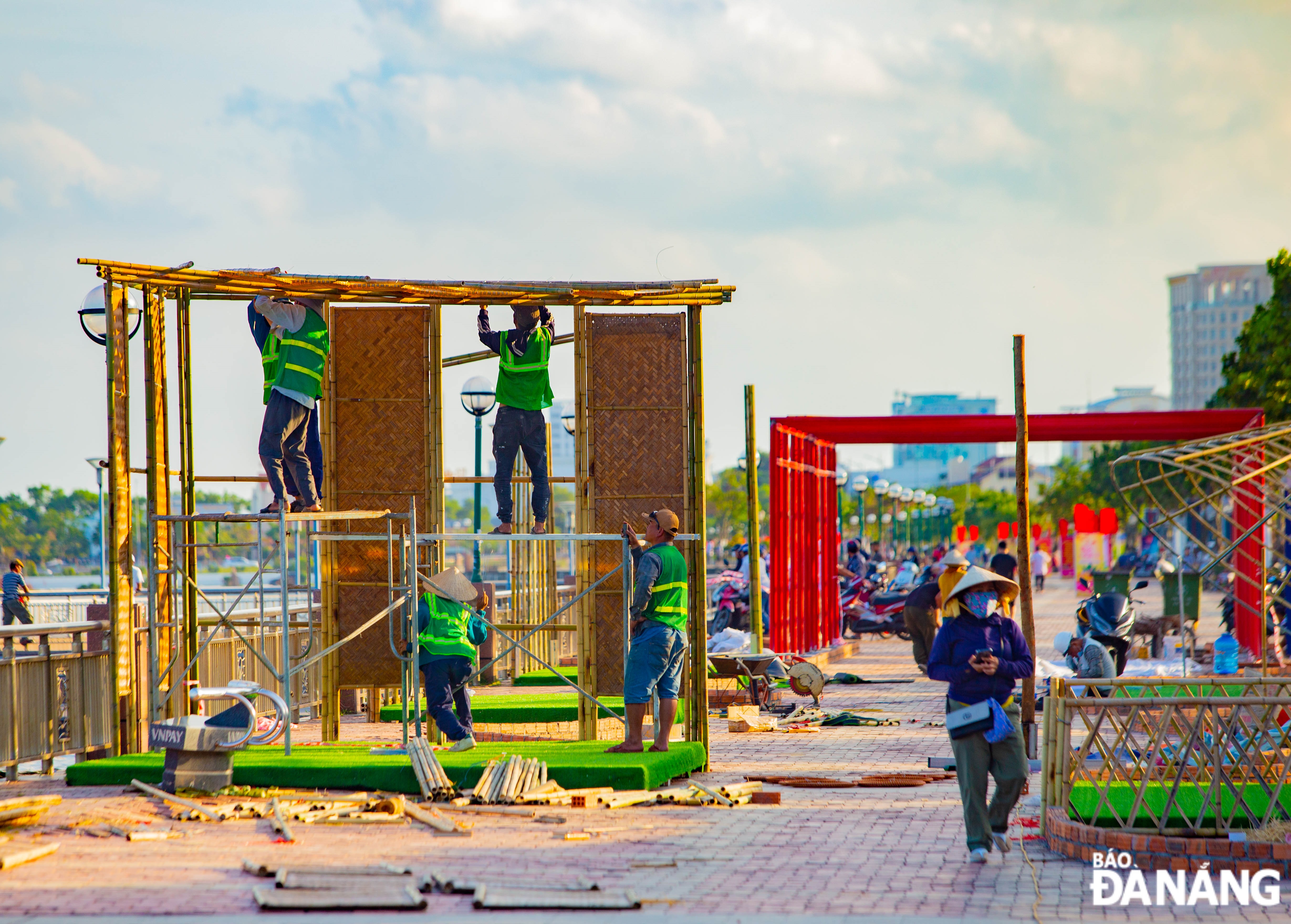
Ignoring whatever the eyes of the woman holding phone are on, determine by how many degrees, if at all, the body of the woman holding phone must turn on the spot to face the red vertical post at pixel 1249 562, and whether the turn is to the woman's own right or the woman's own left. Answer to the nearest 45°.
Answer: approximately 180°

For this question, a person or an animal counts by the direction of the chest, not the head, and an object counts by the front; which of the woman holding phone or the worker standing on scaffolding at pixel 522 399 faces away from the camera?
the worker standing on scaffolding

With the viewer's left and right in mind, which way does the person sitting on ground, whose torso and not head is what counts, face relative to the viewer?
facing to the left of the viewer

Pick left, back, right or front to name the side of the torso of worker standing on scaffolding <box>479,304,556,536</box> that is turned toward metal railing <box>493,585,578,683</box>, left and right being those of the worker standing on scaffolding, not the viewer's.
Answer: front

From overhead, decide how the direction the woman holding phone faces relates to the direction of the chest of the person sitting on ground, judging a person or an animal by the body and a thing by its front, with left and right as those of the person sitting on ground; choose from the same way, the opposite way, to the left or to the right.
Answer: to the left

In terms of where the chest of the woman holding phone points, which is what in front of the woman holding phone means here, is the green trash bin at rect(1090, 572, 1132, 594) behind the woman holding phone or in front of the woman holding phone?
behind

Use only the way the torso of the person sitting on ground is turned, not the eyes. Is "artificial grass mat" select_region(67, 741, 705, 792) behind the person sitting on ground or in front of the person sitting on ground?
in front

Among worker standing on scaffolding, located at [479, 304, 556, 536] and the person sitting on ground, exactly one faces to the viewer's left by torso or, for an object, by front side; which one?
the person sitting on ground

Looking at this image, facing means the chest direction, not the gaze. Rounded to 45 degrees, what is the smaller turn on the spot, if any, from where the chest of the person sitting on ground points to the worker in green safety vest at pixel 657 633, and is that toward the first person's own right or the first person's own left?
approximately 45° to the first person's own left
